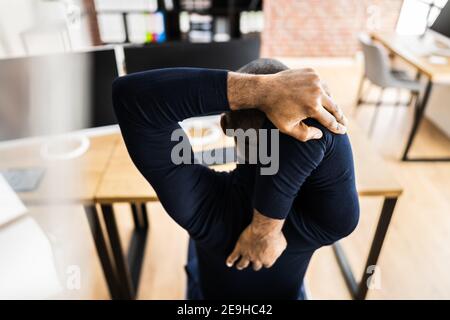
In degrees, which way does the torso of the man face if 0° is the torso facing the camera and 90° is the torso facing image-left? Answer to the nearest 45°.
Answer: approximately 180°

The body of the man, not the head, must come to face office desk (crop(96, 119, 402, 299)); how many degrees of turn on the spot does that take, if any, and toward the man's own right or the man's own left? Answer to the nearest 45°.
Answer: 0° — they already face it

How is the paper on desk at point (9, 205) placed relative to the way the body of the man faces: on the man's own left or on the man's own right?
on the man's own left

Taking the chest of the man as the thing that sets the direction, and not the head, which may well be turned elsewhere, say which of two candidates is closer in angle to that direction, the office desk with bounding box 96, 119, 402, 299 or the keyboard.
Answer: the office desk

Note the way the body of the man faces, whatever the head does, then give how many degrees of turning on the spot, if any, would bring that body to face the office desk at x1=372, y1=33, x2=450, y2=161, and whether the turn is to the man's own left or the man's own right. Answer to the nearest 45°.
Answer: approximately 45° to the man's own right

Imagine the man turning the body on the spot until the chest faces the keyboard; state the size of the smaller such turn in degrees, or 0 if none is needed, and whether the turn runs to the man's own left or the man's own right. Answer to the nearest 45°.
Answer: approximately 45° to the man's own left
